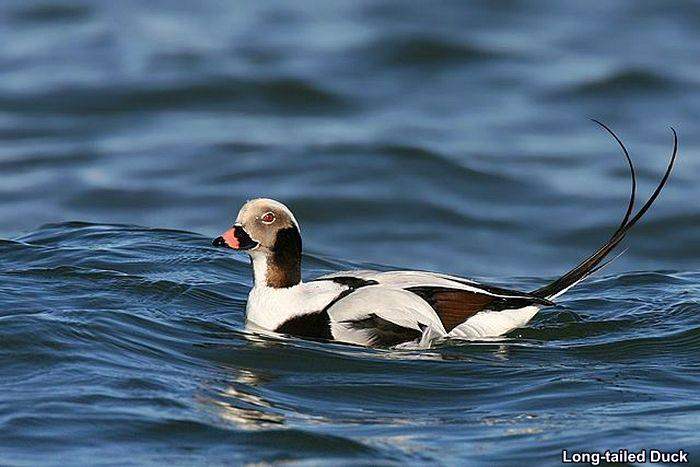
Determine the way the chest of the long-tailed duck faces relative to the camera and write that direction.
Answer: to the viewer's left
